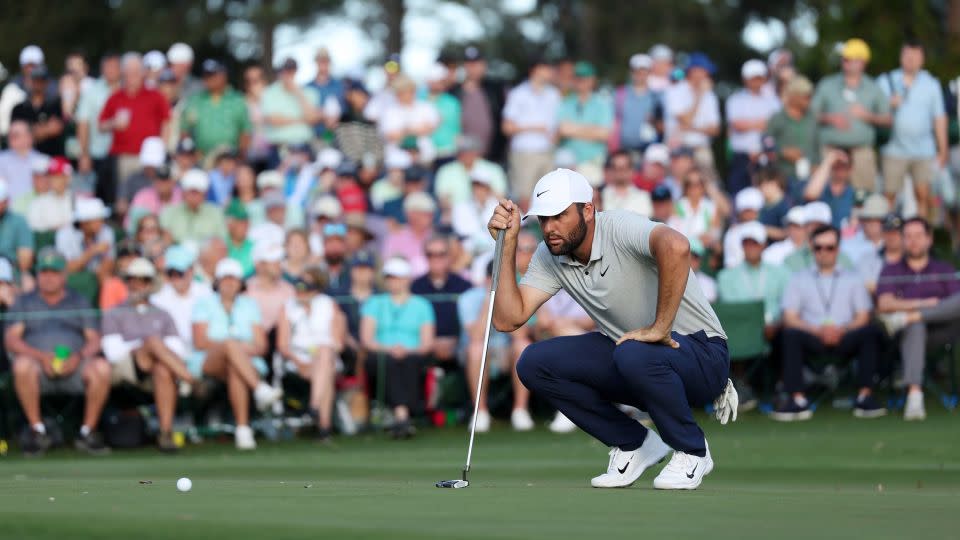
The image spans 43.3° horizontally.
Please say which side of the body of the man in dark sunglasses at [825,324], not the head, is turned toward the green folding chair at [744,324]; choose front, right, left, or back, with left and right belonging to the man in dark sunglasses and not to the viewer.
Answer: right

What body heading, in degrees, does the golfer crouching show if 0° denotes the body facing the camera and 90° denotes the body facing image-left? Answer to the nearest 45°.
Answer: approximately 45°

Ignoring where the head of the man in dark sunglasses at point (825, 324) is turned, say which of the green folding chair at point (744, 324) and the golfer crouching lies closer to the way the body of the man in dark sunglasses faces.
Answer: the golfer crouching

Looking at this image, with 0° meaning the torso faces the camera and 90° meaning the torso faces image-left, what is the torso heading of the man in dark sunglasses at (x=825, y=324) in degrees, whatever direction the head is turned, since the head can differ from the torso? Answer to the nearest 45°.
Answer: approximately 0°

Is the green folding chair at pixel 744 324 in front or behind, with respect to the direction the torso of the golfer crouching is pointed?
behind

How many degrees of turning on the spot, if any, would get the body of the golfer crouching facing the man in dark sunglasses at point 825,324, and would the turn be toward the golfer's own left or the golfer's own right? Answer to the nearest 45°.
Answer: approximately 135° to the golfer's own right
